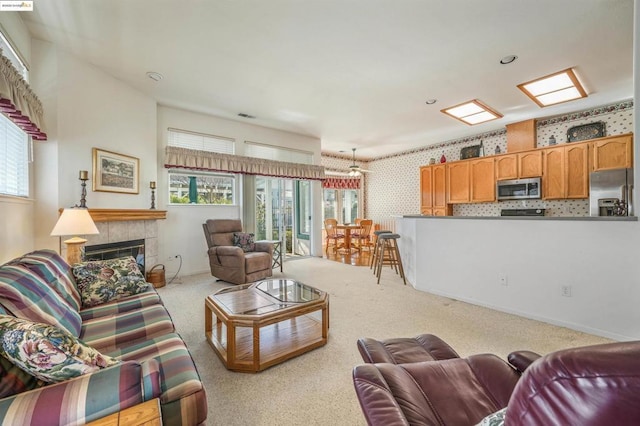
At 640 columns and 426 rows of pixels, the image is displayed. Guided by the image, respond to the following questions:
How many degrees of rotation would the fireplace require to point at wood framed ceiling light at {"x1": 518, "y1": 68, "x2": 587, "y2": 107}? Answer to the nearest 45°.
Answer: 0° — it already faces it

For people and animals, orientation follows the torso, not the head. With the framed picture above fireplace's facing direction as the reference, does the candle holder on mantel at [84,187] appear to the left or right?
on its right

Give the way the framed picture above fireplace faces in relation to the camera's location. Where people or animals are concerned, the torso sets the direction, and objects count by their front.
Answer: facing the viewer and to the right of the viewer

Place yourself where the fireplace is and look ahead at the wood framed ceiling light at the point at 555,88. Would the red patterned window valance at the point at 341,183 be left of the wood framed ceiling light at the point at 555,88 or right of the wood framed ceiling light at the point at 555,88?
left

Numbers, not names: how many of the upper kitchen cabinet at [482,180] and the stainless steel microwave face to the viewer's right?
0

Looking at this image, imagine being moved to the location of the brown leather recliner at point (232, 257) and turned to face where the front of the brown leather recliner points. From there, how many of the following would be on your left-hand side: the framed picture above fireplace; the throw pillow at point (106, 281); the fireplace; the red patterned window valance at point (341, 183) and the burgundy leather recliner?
1

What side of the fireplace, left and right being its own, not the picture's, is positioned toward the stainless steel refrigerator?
front

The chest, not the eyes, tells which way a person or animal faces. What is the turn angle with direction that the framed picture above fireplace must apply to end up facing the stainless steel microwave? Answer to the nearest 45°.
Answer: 0° — it already faces it

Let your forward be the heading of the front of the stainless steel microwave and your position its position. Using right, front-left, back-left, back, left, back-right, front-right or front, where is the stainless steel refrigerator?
front-left

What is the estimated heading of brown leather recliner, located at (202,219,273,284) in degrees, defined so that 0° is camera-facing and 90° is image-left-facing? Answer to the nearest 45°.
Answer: approximately 315°

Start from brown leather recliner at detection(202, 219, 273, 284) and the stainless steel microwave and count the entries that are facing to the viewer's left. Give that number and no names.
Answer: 0

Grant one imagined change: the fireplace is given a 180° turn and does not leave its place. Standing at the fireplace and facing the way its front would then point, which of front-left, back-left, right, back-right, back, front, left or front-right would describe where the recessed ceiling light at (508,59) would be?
back

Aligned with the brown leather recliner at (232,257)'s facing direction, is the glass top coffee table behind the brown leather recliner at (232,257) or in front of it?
in front

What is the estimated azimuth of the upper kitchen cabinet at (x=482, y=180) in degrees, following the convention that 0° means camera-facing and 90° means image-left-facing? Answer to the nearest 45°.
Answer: approximately 45°

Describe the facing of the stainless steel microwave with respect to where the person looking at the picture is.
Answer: facing the viewer
